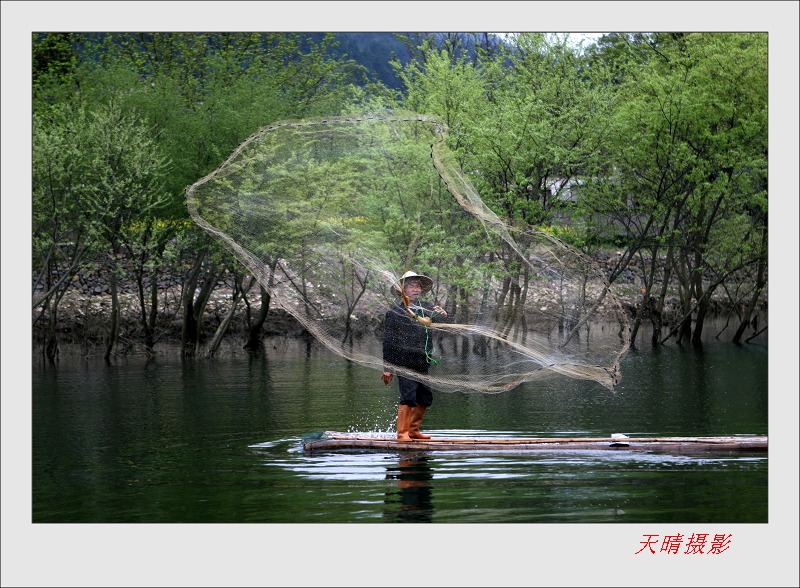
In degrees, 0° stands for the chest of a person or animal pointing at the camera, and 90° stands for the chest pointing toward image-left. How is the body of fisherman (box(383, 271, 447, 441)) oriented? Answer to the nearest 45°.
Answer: approximately 315°
